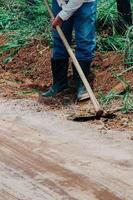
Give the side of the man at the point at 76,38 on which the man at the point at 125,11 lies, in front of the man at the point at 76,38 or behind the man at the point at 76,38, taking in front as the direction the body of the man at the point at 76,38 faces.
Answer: behind

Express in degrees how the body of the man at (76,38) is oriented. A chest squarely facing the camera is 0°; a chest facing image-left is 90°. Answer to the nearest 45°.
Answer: approximately 45°
